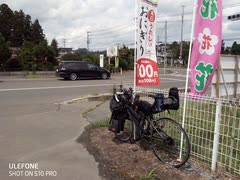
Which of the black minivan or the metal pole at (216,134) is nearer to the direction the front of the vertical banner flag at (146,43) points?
the metal pole

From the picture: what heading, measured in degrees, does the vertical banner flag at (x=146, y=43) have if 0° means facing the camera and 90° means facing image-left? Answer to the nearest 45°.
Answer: approximately 0°

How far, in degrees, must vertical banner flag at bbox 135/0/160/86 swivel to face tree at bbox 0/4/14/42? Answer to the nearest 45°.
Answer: approximately 135° to its right

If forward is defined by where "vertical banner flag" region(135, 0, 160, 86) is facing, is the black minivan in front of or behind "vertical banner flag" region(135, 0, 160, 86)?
behind

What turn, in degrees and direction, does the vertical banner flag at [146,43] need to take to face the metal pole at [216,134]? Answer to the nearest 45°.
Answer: approximately 45° to its left

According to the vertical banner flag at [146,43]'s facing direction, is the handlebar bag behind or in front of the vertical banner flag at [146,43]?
in front

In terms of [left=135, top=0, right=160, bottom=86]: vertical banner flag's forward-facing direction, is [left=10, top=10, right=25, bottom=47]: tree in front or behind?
behind

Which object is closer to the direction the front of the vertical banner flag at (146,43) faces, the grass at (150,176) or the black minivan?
the grass

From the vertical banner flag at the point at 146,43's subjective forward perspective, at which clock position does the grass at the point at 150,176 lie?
The grass is roughly at 12 o'clock from the vertical banner flag.

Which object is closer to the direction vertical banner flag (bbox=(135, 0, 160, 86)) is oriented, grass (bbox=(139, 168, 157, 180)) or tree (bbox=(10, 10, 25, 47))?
the grass

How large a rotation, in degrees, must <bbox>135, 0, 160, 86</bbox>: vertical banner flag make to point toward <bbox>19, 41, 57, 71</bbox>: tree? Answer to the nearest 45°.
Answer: approximately 135° to its right
